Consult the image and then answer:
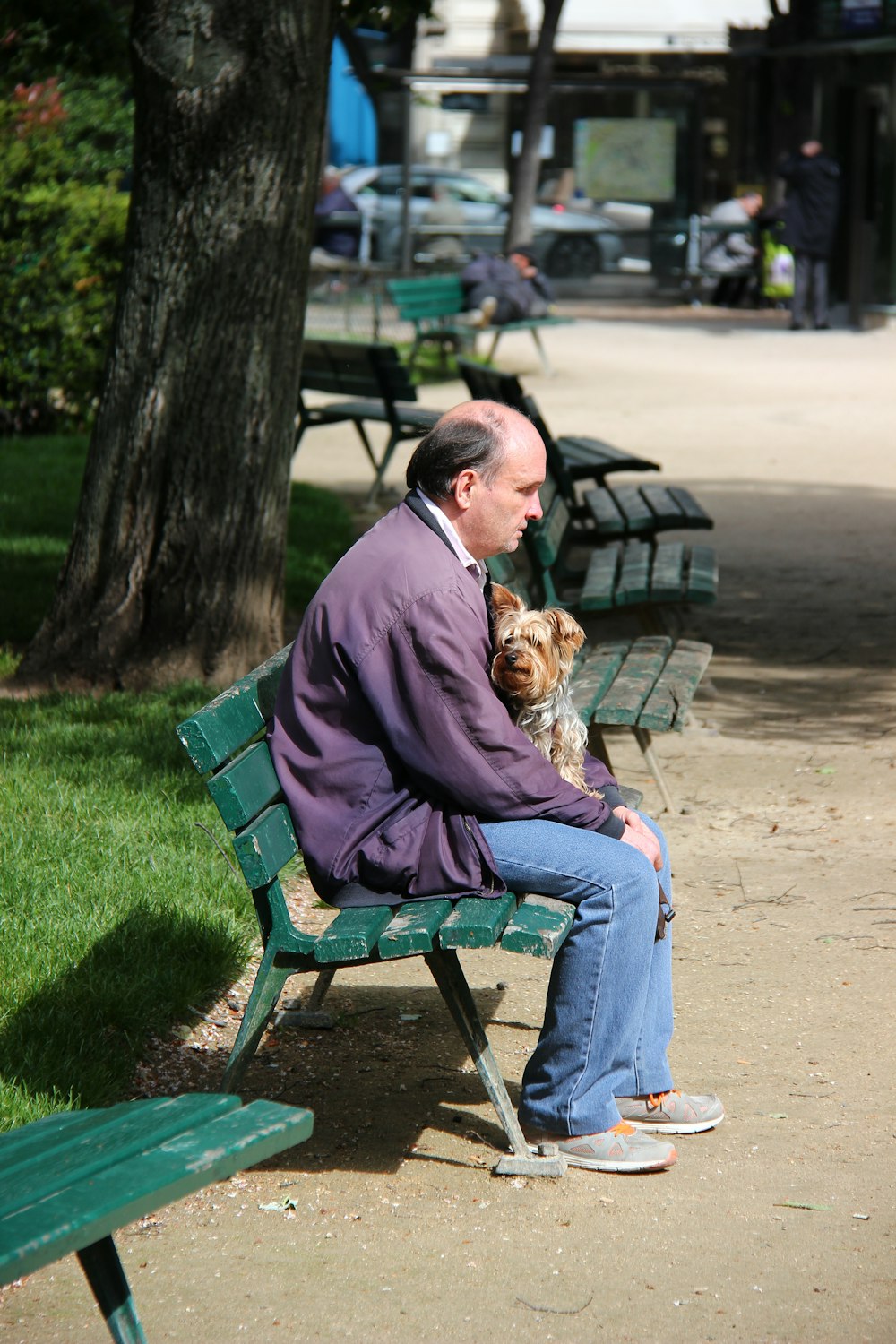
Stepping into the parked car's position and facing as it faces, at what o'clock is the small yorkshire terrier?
The small yorkshire terrier is roughly at 3 o'clock from the parked car.

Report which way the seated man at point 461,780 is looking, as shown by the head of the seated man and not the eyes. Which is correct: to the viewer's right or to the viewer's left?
to the viewer's right

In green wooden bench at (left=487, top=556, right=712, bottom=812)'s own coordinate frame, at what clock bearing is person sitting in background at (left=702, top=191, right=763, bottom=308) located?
The person sitting in background is roughly at 9 o'clock from the green wooden bench.

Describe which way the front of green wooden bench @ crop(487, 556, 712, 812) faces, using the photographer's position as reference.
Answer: facing to the right of the viewer

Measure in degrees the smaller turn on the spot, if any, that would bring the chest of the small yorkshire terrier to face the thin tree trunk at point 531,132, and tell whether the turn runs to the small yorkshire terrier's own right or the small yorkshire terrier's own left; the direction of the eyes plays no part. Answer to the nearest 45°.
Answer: approximately 135° to the small yorkshire terrier's own right

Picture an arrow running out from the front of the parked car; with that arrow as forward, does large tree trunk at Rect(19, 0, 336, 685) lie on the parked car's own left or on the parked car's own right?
on the parked car's own right

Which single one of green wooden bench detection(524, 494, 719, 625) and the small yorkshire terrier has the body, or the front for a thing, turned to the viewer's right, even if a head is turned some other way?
the green wooden bench

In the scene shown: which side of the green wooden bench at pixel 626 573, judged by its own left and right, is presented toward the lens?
right
